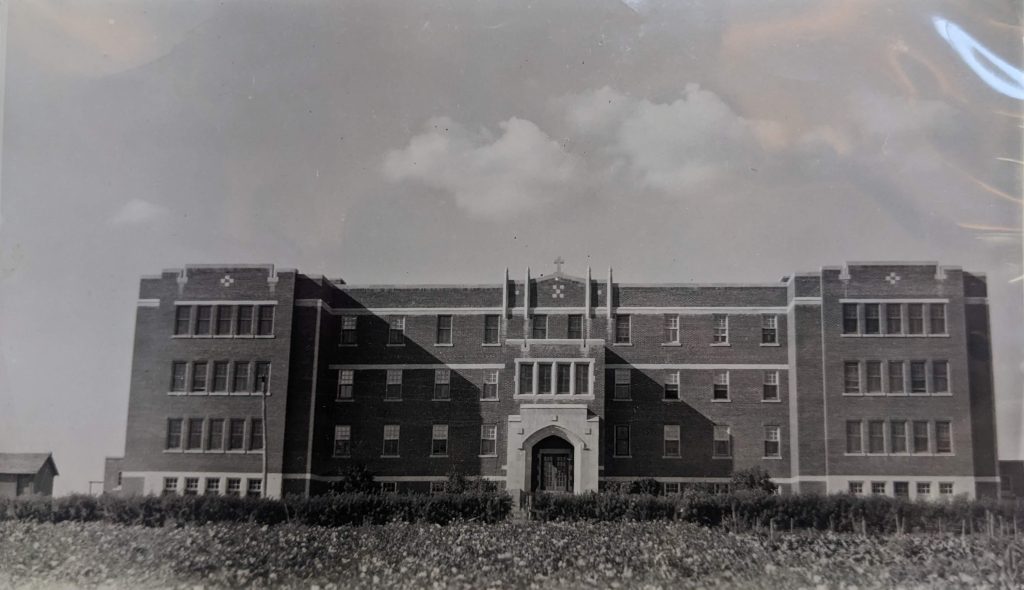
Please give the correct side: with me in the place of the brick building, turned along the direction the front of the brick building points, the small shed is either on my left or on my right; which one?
on my right

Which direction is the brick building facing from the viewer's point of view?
toward the camera

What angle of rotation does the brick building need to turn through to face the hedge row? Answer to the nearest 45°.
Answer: approximately 45° to its right
